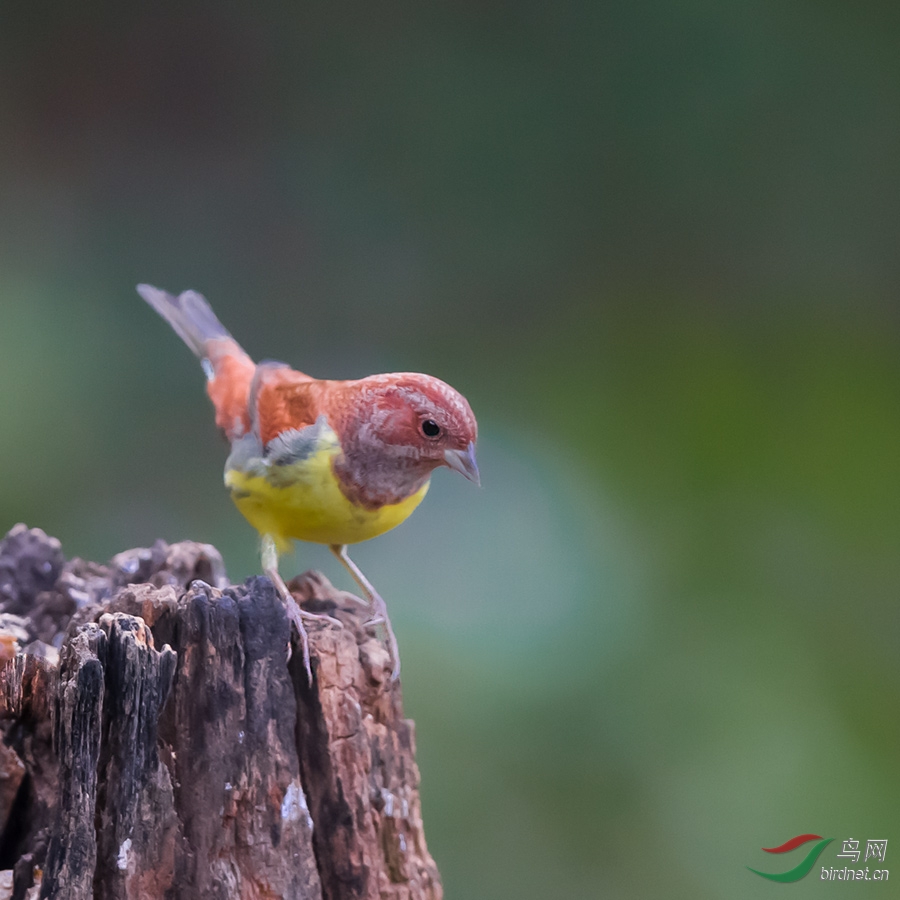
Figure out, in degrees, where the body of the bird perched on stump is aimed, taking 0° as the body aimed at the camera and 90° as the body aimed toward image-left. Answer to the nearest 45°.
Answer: approximately 315°
